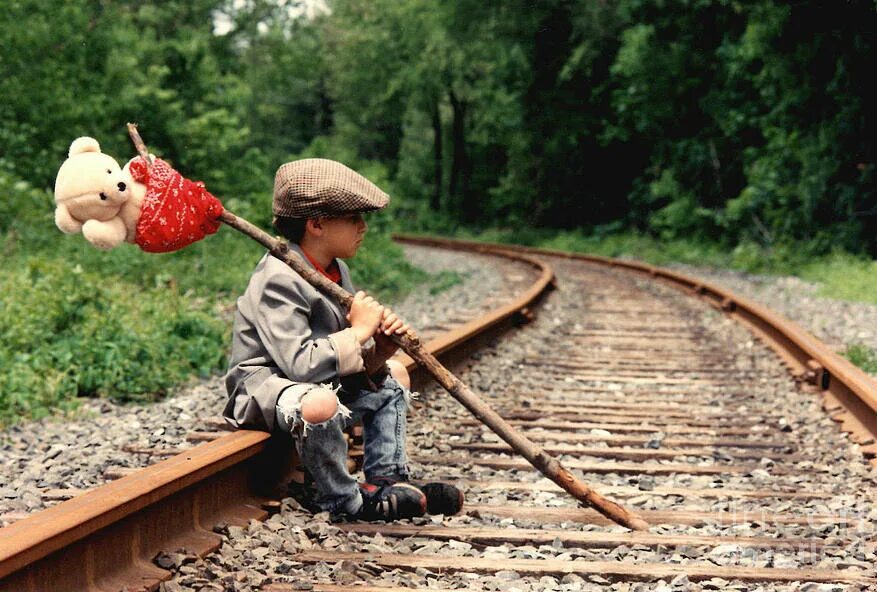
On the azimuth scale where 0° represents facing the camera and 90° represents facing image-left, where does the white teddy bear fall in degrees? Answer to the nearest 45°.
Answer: approximately 315°

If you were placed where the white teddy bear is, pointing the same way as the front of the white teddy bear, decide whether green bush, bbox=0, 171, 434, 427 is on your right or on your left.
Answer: on your left

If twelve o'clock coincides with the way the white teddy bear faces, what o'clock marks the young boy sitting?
The young boy sitting is roughly at 10 o'clock from the white teddy bear.

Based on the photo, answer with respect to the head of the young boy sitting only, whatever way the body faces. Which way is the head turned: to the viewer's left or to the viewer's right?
to the viewer's right
